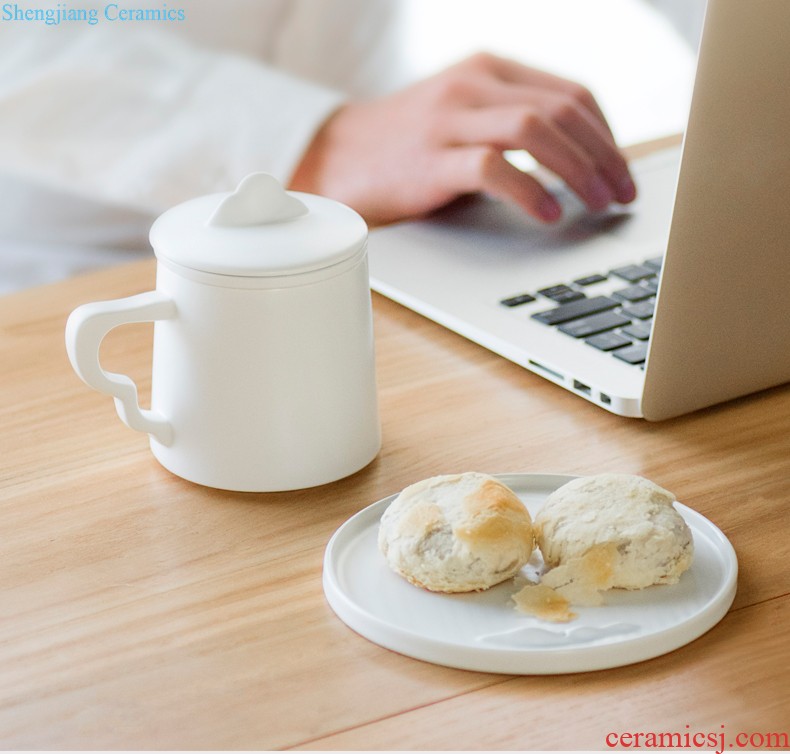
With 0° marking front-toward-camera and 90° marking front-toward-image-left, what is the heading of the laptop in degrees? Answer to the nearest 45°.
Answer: approximately 135°
